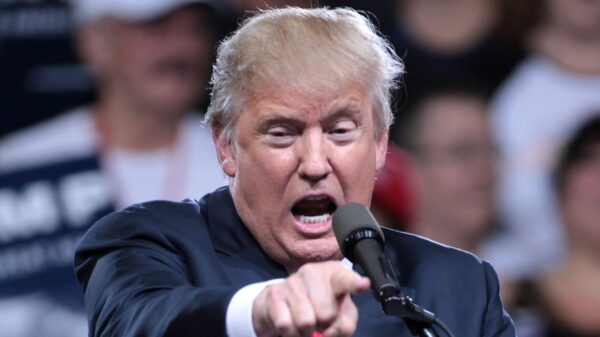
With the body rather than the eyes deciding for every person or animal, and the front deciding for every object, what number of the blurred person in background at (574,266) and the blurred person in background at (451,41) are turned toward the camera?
2

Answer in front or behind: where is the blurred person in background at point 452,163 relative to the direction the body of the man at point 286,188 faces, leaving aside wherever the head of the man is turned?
behind

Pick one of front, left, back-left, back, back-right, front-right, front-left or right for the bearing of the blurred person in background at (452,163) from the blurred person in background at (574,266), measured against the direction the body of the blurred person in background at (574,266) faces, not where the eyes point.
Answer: right

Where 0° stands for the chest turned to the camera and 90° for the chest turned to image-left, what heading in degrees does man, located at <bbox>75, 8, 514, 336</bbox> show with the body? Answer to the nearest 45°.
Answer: approximately 0°

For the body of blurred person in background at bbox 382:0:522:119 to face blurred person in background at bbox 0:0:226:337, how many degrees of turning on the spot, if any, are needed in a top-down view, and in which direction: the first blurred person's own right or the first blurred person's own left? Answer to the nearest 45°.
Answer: approximately 90° to the first blurred person's own right
